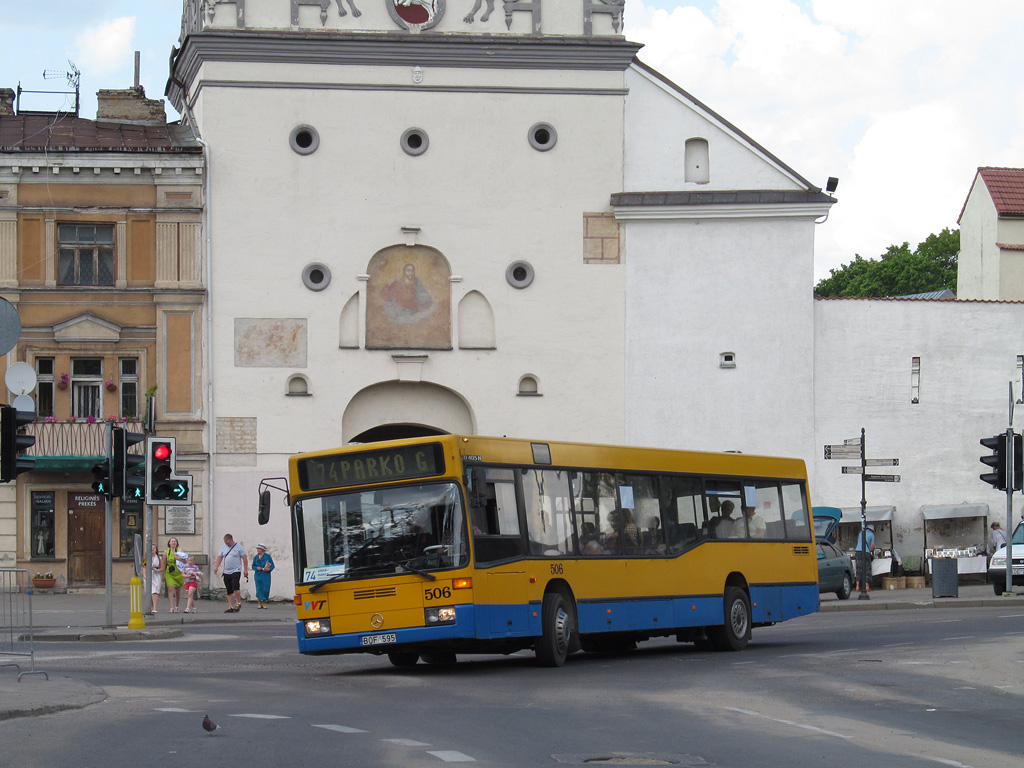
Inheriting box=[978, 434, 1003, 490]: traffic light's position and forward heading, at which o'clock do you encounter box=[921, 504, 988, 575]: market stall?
The market stall is roughly at 3 o'clock from the traffic light.

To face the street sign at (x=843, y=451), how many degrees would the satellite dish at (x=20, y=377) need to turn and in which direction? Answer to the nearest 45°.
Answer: approximately 135° to its left
